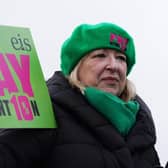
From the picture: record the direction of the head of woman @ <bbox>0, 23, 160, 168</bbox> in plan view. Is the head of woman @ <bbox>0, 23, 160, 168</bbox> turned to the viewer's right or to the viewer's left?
to the viewer's right

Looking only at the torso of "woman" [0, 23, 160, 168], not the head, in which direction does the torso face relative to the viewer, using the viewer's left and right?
facing the viewer and to the right of the viewer
